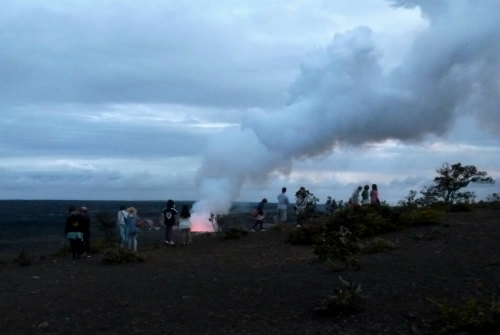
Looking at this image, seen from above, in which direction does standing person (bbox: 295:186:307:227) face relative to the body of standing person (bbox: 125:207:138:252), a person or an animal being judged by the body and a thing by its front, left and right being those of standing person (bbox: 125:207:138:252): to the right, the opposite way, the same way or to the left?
the same way

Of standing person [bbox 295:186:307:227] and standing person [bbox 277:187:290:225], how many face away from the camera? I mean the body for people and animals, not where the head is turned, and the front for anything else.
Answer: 2

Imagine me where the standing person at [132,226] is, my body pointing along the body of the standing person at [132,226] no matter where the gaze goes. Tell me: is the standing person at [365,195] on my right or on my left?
on my right

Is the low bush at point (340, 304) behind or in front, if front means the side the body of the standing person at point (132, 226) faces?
behind

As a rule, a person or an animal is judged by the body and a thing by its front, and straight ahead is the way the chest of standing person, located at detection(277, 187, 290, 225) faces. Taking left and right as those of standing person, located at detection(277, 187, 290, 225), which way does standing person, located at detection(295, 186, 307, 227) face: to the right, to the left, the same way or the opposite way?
the same way

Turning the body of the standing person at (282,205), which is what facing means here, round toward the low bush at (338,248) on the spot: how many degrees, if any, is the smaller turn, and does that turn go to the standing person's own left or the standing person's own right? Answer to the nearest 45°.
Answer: approximately 180°

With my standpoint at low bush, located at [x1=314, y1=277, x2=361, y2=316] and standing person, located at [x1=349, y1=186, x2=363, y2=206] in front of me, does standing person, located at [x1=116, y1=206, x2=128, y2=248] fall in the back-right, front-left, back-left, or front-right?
front-left

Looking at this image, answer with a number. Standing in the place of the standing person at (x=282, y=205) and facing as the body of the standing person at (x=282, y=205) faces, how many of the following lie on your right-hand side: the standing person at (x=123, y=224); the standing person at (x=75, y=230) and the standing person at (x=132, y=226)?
0

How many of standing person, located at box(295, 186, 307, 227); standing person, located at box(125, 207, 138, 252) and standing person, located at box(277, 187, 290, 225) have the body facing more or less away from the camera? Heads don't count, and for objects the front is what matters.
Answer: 3

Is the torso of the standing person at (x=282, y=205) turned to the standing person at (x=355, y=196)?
no

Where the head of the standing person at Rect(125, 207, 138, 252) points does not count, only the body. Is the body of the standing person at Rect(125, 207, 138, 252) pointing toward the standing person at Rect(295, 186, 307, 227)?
no

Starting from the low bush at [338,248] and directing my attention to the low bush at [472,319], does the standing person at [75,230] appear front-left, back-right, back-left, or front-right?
back-right

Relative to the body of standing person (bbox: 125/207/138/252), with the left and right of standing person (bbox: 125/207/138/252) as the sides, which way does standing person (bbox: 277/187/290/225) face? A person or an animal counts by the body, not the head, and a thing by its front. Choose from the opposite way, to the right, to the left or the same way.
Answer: the same way

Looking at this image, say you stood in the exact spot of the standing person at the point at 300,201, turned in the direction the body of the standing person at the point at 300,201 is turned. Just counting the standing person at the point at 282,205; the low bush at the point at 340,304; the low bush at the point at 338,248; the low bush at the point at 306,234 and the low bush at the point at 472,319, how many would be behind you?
4

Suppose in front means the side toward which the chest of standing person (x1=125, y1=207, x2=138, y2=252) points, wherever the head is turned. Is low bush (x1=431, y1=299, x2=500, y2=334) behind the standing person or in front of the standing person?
behind

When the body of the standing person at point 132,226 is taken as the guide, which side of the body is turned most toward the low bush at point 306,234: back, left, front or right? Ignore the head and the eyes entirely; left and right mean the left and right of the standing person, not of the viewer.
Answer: right

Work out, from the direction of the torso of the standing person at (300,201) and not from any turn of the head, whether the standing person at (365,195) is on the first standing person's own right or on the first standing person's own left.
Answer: on the first standing person's own right

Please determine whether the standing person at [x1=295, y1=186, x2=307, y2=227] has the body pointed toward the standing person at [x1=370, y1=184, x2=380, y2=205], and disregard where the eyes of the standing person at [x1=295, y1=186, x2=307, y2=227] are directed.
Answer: no

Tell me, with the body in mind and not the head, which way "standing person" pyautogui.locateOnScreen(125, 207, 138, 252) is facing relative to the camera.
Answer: away from the camera

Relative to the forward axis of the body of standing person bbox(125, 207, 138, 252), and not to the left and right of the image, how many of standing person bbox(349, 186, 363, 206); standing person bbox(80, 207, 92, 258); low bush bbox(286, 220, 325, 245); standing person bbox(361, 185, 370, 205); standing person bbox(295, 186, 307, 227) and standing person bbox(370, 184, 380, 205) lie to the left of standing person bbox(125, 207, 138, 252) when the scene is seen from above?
1

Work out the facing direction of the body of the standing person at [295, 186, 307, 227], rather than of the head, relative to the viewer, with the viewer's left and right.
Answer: facing away from the viewer
